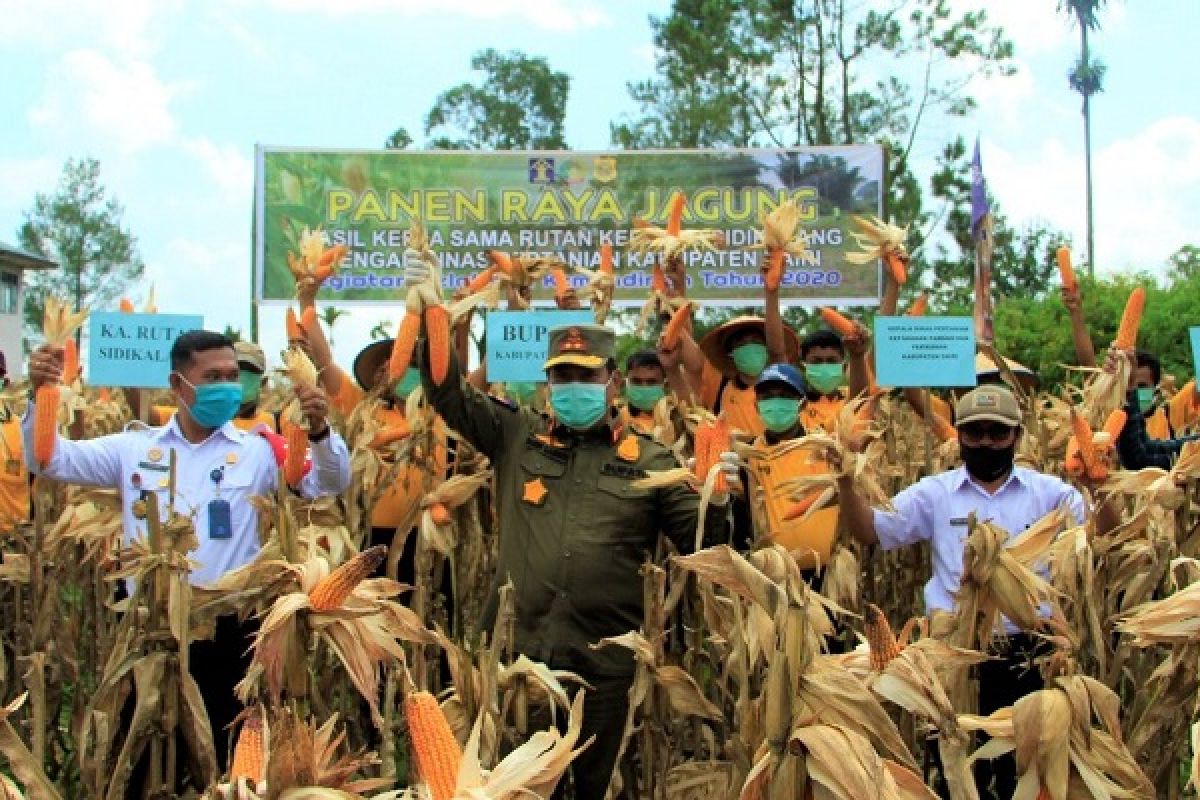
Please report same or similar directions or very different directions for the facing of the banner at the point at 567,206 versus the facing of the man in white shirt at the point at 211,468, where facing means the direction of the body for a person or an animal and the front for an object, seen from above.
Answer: same or similar directions

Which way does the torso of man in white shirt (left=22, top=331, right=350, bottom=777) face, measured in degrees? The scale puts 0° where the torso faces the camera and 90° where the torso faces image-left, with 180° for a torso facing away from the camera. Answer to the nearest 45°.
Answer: approximately 0°

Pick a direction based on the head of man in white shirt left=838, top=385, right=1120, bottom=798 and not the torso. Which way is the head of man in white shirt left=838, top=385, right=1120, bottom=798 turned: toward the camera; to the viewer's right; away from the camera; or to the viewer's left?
toward the camera

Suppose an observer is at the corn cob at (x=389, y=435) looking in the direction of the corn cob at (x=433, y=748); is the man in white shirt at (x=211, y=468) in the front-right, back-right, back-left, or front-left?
front-right

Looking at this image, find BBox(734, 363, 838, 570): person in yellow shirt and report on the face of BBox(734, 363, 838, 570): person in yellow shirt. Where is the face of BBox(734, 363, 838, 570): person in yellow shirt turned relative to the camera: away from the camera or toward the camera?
toward the camera

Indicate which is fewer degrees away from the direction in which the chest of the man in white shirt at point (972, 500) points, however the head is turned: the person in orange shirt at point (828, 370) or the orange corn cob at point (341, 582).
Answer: the orange corn cob

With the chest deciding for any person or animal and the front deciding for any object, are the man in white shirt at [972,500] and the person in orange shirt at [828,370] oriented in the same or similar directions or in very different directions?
same or similar directions

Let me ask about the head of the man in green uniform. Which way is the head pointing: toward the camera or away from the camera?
toward the camera

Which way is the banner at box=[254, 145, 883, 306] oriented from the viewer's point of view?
toward the camera

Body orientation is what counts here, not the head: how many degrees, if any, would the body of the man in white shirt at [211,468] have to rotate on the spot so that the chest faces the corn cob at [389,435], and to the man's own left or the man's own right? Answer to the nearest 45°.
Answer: approximately 135° to the man's own left

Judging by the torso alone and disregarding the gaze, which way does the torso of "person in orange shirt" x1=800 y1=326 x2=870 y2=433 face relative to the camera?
toward the camera
